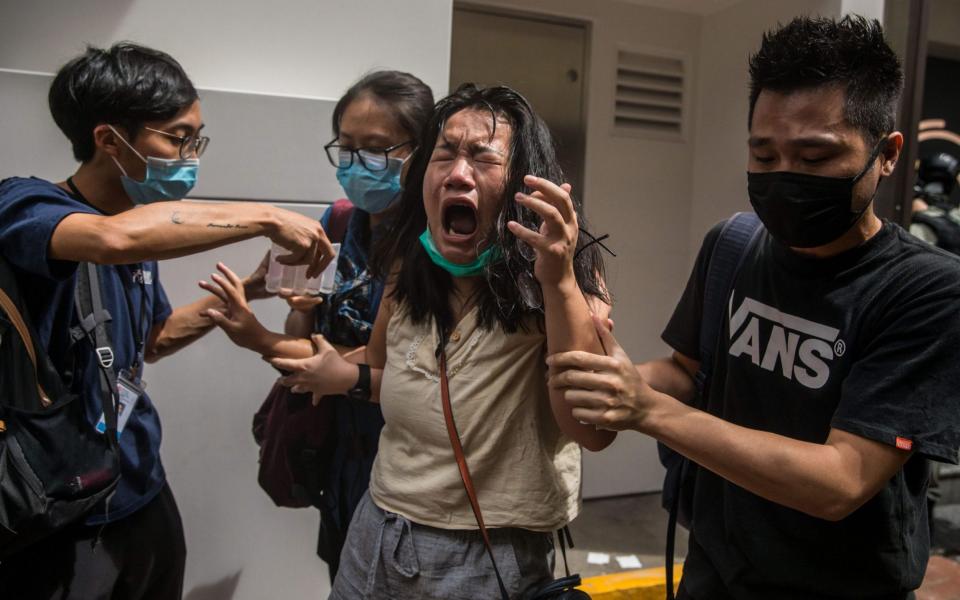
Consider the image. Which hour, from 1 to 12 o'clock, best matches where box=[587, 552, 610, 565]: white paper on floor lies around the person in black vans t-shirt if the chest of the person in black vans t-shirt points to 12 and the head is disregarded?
The white paper on floor is roughly at 4 o'clock from the person in black vans t-shirt.

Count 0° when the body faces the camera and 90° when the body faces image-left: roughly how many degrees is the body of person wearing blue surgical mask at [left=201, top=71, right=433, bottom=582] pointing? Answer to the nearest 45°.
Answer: approximately 45°

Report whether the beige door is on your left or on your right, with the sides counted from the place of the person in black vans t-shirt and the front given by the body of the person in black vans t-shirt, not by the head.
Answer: on your right

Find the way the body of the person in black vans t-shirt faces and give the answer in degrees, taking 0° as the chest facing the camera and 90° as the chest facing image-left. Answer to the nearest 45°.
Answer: approximately 45°

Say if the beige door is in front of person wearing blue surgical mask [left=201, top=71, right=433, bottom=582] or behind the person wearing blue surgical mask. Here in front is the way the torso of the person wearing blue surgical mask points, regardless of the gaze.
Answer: behind

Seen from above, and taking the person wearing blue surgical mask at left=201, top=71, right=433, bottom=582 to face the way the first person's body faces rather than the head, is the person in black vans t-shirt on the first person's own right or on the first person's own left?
on the first person's own left
